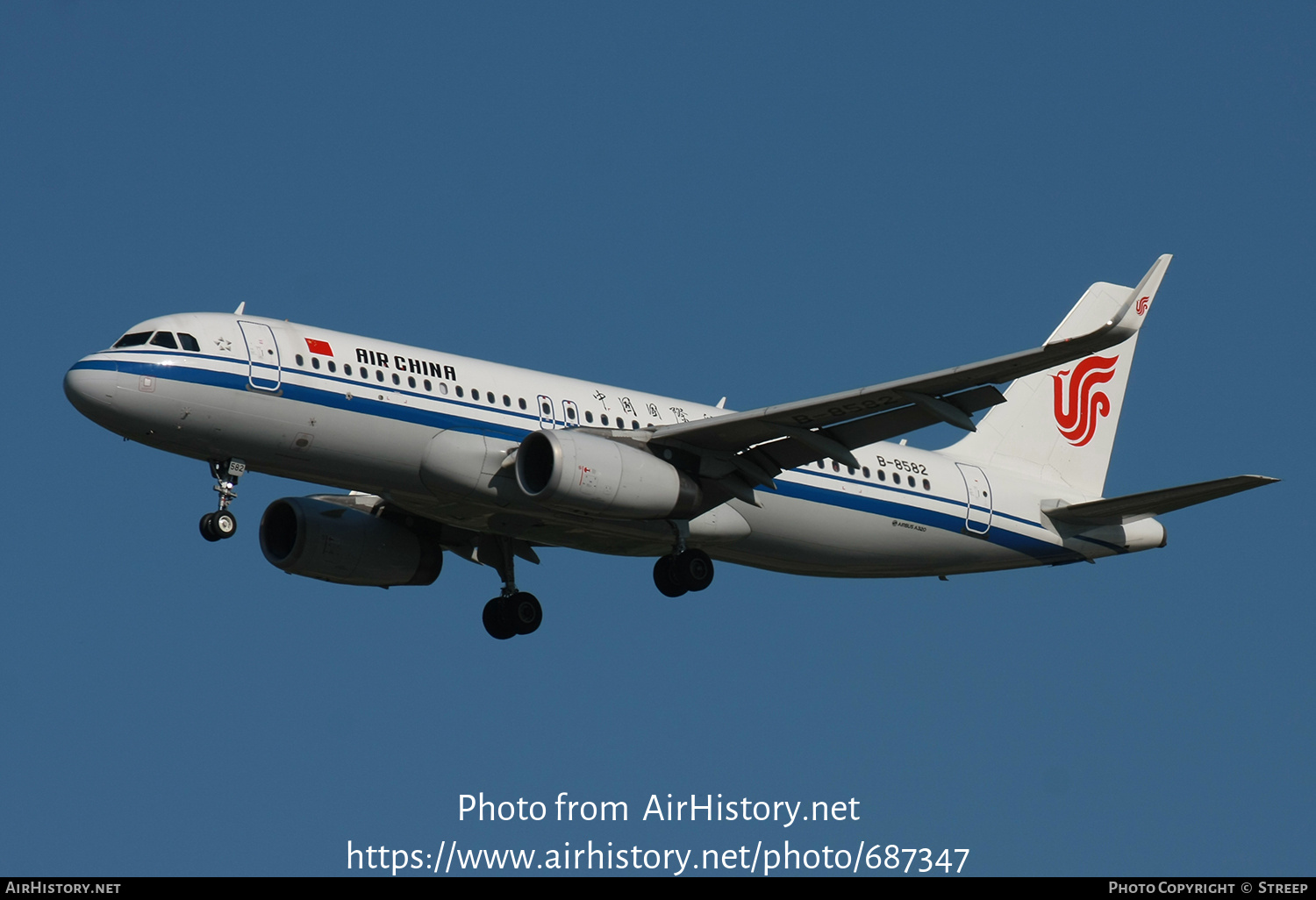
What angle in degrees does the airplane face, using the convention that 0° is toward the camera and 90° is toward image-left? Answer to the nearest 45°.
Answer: approximately 45°
